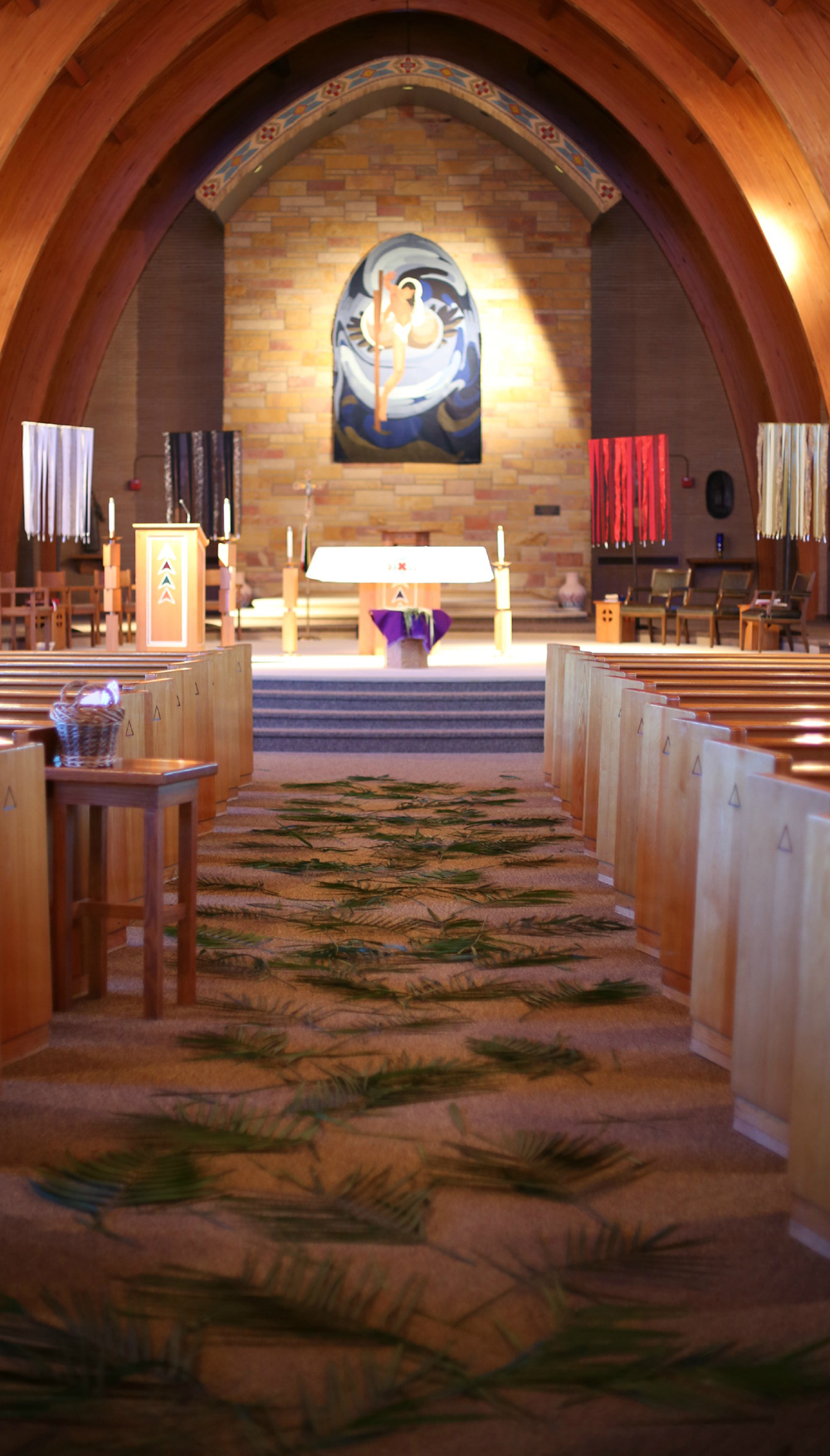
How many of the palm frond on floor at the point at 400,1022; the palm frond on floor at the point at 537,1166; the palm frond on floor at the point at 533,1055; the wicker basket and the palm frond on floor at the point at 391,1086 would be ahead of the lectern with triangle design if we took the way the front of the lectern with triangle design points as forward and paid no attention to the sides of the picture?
5

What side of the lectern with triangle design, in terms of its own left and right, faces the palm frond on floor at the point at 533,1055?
front

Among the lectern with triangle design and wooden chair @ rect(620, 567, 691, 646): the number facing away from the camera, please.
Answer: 0

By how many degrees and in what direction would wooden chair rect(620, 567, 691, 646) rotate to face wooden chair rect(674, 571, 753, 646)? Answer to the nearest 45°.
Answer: approximately 90° to its left

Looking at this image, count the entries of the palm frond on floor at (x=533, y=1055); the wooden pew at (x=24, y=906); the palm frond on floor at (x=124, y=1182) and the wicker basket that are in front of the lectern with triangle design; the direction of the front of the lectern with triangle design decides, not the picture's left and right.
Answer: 4

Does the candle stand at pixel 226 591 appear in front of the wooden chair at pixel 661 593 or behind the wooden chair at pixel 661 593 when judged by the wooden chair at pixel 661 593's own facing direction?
in front

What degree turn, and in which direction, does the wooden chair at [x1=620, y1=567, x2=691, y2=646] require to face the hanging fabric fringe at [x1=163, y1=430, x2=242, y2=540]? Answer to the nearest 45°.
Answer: approximately 45° to its right

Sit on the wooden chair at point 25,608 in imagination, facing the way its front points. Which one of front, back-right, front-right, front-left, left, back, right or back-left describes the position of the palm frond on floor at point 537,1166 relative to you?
front-right

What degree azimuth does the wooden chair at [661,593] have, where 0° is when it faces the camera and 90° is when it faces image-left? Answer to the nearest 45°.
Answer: approximately 45°

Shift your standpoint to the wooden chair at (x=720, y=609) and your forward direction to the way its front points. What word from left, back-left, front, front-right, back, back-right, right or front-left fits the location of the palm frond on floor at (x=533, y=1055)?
front-left

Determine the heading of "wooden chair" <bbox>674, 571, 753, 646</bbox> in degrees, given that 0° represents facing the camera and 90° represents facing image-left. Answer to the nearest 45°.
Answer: approximately 45°

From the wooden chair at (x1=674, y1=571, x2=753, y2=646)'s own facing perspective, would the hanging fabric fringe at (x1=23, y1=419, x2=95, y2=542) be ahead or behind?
ahead

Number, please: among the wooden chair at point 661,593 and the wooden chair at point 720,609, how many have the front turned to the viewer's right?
0

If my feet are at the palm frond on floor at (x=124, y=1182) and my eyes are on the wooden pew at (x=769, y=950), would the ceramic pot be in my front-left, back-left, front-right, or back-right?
front-left

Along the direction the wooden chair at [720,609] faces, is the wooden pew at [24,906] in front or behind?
in front

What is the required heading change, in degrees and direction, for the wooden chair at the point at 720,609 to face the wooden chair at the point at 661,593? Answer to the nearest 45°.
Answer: approximately 90° to its right

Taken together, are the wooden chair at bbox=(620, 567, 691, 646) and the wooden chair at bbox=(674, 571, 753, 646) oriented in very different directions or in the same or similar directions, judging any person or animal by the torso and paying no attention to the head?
same or similar directions

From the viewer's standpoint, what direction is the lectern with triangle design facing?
toward the camera
